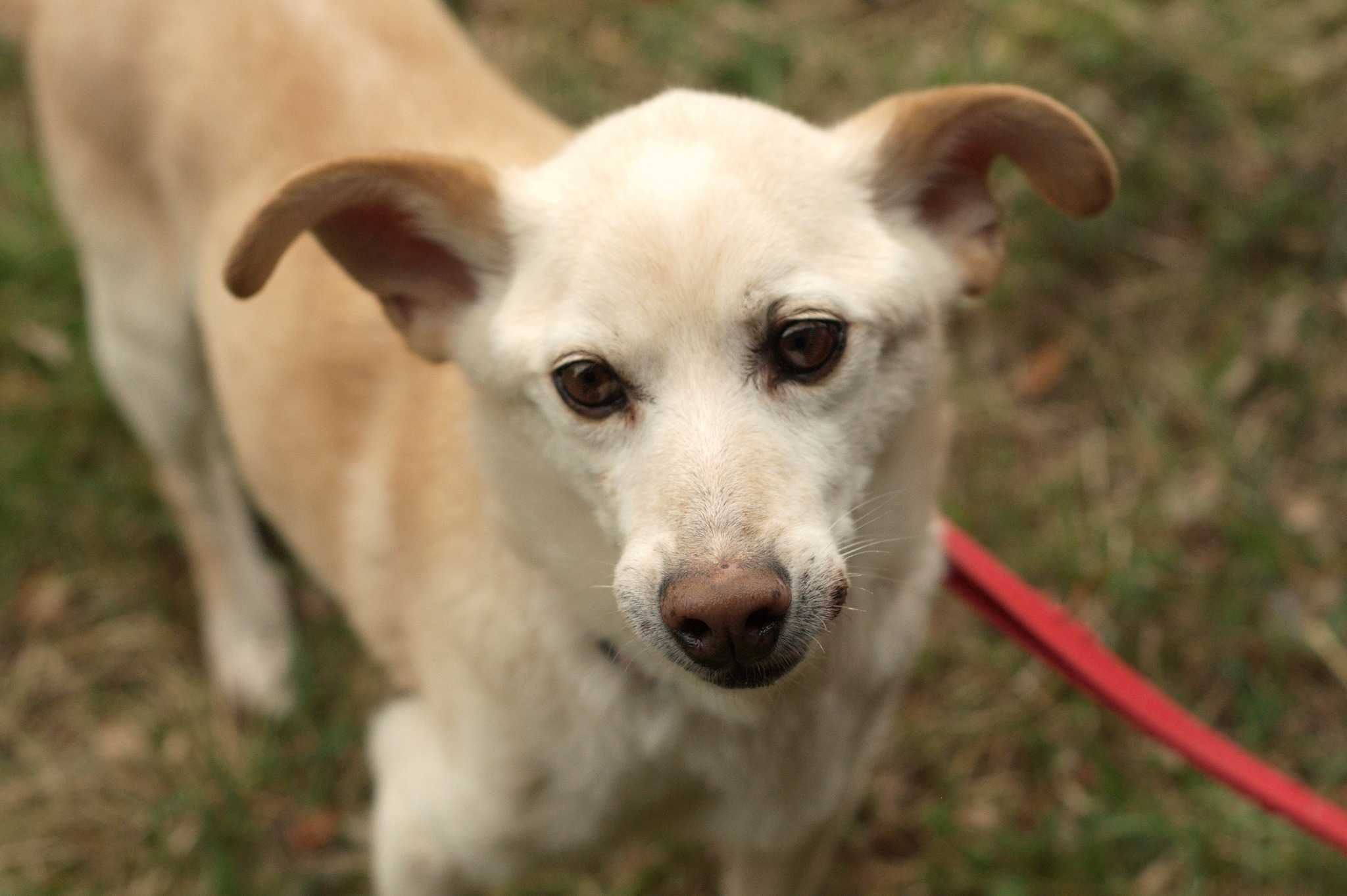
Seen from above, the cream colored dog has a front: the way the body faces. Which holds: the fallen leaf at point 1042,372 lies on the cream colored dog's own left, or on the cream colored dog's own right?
on the cream colored dog's own left

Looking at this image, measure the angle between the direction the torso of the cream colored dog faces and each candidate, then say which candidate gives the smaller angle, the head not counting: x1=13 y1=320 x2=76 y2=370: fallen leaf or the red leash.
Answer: the red leash

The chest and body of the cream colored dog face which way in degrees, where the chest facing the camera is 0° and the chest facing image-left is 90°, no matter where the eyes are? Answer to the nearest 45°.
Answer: approximately 315°

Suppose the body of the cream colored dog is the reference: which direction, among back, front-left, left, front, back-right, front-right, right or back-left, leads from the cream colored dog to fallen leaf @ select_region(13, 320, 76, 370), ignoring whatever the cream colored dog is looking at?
back

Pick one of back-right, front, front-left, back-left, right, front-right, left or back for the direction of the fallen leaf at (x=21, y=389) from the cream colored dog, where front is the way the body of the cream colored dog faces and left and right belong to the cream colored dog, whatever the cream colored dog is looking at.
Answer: back
